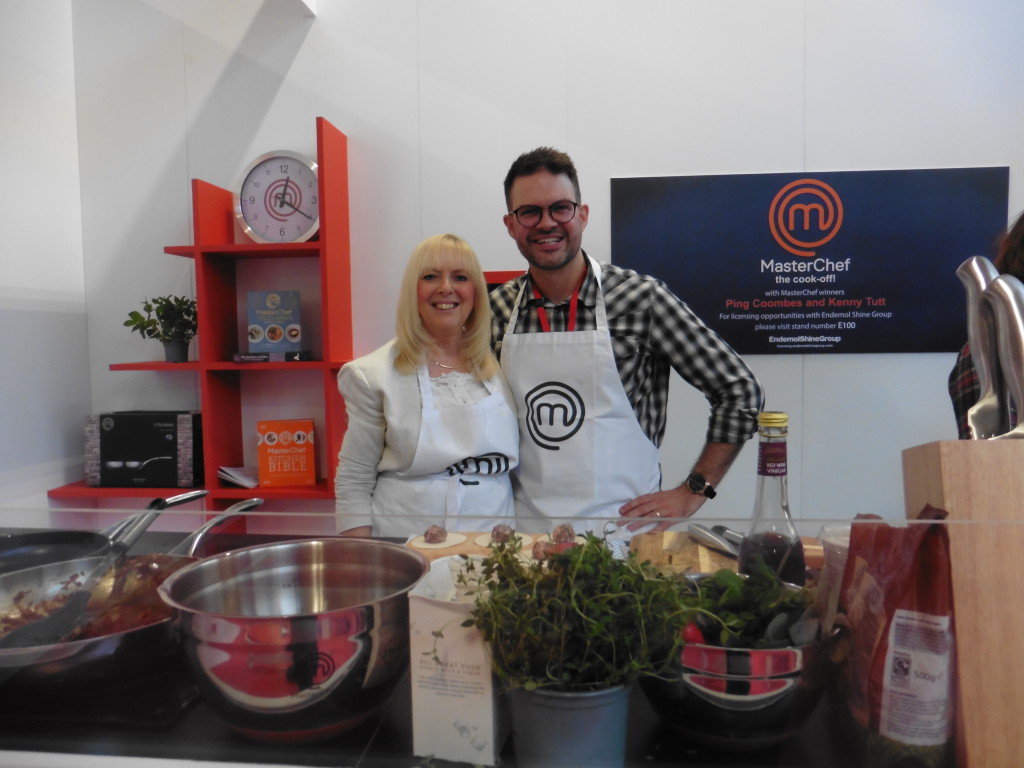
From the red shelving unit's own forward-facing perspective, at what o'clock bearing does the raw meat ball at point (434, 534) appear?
The raw meat ball is roughly at 12 o'clock from the red shelving unit.

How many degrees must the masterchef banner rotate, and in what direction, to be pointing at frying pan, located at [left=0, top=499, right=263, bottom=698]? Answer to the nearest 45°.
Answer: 0° — it already faces it

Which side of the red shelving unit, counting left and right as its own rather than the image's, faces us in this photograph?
front

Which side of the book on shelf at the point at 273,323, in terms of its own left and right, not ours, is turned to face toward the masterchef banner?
left

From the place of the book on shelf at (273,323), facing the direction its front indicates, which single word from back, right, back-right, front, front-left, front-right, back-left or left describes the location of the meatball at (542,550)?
front

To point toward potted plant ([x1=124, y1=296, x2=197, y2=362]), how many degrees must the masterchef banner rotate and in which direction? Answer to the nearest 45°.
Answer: approximately 90° to its right

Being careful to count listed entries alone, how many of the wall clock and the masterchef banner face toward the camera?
2

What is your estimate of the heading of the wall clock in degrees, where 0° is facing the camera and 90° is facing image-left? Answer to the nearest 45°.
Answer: approximately 0°

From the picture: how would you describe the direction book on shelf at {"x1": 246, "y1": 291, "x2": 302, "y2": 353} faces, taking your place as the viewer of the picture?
facing the viewer

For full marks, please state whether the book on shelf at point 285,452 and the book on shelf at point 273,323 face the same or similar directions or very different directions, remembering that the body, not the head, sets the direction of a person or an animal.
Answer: same or similar directions

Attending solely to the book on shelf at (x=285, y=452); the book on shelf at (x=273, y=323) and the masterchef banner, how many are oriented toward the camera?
3

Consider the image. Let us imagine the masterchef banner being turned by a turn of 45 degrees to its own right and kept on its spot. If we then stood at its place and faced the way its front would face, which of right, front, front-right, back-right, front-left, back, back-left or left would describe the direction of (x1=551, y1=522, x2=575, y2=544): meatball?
front-left

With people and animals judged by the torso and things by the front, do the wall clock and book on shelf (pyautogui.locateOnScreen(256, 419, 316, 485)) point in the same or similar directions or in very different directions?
same or similar directions

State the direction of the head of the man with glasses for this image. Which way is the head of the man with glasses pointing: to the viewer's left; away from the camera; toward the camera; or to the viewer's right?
toward the camera

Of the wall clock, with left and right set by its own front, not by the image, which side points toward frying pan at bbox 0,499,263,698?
front

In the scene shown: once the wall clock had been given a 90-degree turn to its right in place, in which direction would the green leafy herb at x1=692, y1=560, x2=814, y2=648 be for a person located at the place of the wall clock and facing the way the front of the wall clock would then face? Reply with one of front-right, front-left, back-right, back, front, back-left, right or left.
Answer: left
